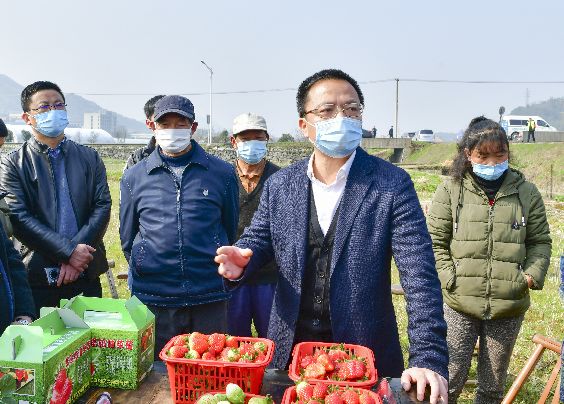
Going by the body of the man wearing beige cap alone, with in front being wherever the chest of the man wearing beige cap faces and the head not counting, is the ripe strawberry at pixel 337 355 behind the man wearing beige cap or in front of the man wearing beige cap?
in front

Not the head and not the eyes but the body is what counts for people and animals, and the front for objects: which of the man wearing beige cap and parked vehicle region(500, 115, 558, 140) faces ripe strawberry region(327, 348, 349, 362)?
the man wearing beige cap

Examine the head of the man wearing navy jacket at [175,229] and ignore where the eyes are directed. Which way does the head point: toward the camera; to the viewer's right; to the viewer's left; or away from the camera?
toward the camera

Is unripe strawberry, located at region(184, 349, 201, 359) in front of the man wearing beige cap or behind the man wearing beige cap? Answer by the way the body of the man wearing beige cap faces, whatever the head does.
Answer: in front

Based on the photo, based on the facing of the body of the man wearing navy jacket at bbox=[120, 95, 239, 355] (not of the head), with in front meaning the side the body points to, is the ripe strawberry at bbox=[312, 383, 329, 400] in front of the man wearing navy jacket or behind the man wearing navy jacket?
in front

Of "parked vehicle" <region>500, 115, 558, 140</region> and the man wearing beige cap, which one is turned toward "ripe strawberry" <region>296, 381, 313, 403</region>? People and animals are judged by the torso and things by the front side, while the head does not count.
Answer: the man wearing beige cap

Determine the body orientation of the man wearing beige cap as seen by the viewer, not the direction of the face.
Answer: toward the camera

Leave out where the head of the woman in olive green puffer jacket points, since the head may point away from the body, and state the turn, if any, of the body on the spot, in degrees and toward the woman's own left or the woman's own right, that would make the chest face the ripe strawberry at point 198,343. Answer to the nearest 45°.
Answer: approximately 45° to the woman's own right

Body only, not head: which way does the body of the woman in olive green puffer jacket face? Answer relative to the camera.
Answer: toward the camera

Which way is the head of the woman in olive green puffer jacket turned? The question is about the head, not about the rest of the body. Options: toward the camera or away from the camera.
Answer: toward the camera
